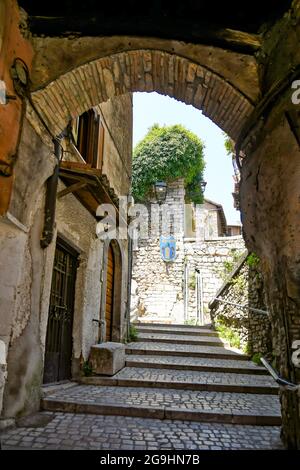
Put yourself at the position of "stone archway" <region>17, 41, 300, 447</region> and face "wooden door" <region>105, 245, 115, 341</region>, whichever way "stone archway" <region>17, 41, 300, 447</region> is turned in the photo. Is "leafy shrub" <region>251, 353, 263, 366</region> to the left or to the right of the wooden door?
right

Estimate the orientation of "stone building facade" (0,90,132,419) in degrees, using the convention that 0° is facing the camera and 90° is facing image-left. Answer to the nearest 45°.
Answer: approximately 315°

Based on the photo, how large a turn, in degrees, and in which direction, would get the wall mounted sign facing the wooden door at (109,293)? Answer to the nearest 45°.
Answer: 0° — it already faces it
